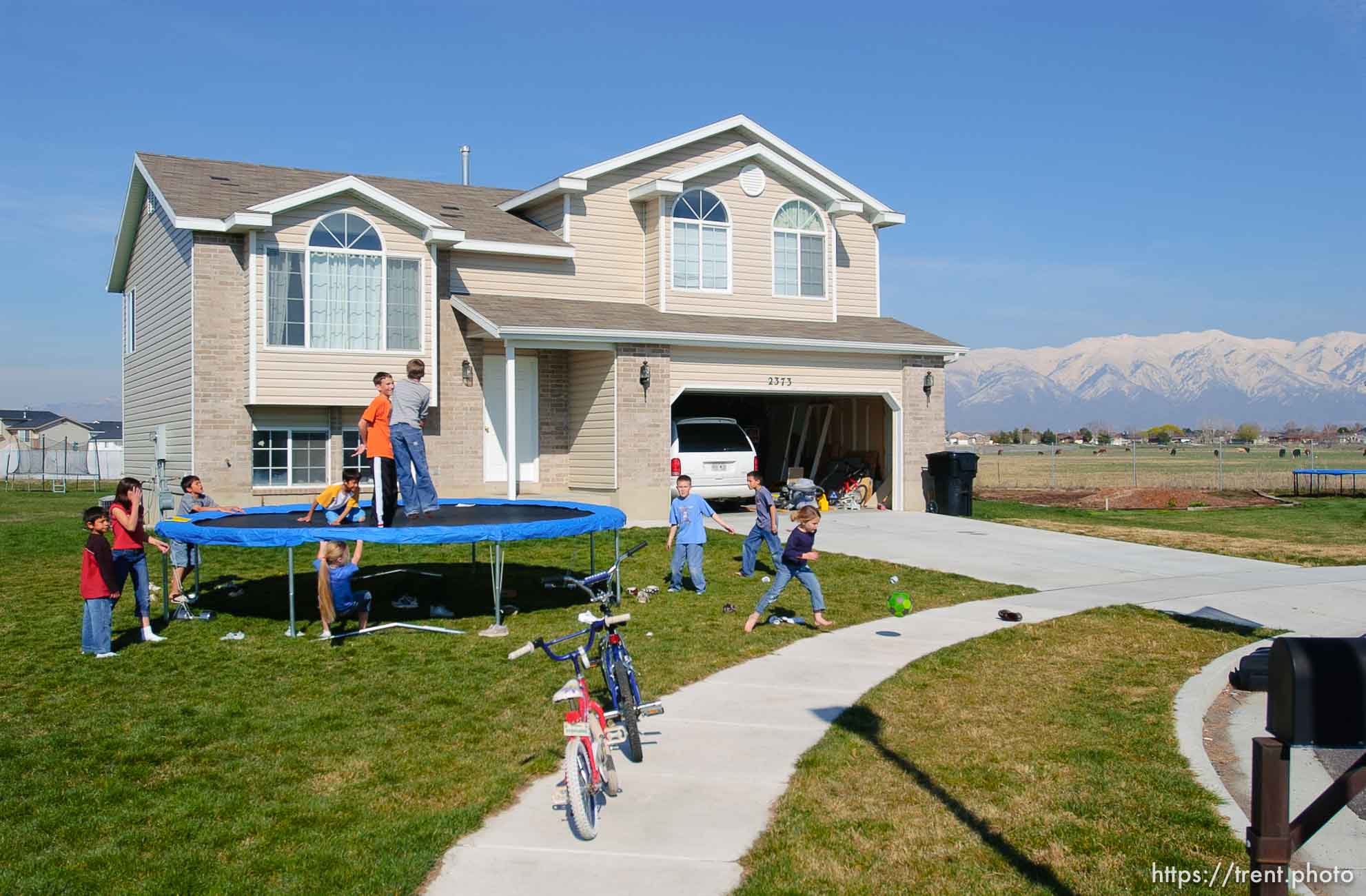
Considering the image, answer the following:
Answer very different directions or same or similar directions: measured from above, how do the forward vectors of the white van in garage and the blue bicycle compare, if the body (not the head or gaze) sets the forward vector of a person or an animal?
same or similar directions

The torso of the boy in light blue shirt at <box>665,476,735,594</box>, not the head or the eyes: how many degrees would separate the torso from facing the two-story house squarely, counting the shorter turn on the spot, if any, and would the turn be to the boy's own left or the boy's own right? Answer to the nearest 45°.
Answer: approximately 135° to the boy's own right

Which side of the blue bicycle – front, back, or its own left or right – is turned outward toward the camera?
back

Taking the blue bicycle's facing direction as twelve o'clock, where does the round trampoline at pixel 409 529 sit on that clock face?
The round trampoline is roughly at 11 o'clock from the blue bicycle.

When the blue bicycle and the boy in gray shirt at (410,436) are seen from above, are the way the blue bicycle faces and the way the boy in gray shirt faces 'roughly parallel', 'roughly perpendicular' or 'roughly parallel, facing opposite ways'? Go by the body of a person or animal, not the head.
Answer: roughly parallel

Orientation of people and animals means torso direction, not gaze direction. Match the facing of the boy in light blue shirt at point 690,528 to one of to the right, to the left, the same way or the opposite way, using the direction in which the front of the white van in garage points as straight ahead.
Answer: the opposite way

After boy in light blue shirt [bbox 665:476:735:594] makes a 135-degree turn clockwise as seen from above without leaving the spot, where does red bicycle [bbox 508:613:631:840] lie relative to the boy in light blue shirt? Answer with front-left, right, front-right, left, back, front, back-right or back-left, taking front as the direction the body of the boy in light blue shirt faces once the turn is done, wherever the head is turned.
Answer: back-left

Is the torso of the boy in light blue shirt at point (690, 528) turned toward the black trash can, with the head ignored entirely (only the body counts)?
no

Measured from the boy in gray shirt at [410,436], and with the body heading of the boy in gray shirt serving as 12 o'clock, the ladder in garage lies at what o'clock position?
The ladder in garage is roughly at 1 o'clock from the boy in gray shirt.

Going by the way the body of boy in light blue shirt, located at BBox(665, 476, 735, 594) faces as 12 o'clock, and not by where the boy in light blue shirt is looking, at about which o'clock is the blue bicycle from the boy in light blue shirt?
The blue bicycle is roughly at 12 o'clock from the boy in light blue shirt.

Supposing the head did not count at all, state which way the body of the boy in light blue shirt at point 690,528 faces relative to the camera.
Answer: toward the camera

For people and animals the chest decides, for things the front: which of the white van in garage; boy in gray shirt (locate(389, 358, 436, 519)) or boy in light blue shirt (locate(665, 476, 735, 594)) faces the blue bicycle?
the boy in light blue shirt

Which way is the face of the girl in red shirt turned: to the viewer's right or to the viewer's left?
to the viewer's right

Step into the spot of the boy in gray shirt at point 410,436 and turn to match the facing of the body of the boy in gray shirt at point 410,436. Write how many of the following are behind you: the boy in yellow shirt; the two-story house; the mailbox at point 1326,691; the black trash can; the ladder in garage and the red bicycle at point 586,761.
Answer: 2

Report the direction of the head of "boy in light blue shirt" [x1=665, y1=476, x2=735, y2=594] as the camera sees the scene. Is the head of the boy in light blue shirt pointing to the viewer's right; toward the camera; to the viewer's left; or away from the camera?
toward the camera

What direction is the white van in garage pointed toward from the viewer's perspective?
away from the camera

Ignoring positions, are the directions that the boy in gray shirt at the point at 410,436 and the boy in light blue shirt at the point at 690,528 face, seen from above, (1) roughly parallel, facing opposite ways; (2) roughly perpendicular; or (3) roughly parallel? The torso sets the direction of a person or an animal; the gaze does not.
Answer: roughly parallel, facing opposite ways

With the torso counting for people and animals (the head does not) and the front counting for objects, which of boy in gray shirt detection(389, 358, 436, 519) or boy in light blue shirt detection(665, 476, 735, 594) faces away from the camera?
the boy in gray shirt

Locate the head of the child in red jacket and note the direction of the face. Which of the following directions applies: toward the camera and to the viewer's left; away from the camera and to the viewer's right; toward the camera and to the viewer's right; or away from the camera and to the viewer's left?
toward the camera and to the viewer's right

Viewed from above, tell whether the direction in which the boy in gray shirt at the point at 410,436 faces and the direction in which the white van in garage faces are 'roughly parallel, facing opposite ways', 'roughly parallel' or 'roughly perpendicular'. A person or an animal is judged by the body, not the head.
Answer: roughly parallel

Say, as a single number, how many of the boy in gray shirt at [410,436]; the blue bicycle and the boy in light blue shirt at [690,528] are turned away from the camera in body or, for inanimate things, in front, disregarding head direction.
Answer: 2

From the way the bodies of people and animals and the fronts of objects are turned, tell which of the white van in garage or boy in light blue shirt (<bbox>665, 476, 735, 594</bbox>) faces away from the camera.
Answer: the white van in garage

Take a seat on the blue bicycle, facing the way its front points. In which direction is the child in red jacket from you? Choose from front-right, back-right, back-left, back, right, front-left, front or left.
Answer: front-left

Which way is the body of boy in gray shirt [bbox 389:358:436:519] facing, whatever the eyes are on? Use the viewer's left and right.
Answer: facing away from the viewer

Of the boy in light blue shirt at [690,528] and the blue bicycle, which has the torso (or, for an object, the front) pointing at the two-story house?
the blue bicycle

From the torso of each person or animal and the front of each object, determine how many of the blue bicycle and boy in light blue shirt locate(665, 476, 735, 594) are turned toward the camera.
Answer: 1
